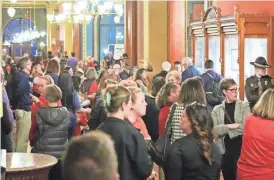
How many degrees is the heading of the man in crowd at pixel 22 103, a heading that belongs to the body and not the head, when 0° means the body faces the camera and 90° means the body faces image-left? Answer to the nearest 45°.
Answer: approximately 270°

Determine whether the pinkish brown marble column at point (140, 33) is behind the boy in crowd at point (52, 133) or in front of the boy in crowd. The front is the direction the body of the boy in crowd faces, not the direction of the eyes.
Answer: in front

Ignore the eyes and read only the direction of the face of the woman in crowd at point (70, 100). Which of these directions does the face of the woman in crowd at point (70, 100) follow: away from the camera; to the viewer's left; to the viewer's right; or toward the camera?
away from the camera

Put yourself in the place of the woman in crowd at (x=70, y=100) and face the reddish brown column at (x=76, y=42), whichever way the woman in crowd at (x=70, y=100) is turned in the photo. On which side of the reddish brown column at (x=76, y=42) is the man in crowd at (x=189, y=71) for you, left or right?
right

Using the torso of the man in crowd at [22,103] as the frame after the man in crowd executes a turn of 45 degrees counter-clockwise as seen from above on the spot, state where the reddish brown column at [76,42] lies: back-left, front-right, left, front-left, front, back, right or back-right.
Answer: front-left

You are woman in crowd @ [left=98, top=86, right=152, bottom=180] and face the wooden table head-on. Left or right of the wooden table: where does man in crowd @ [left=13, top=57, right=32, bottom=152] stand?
right

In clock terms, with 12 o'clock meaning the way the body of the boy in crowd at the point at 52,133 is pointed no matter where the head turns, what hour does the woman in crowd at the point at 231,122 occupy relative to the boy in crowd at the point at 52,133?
the woman in crowd at the point at 231,122 is roughly at 3 o'clock from the boy in crowd at the point at 52,133.

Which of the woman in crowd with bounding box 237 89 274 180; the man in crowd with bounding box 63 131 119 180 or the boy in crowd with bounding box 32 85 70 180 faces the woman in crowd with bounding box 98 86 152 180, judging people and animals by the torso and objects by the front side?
the man in crowd

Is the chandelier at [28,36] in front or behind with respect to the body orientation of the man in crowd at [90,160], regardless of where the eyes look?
in front

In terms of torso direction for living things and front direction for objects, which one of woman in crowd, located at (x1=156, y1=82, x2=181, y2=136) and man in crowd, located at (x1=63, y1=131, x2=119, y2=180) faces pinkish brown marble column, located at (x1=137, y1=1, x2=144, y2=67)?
the man in crowd

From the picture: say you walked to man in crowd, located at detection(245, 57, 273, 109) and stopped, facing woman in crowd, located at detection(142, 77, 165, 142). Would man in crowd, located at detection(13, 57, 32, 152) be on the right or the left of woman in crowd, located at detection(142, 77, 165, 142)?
right

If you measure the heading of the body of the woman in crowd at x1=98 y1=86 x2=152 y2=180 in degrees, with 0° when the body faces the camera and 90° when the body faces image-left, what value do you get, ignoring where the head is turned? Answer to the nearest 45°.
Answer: approximately 225°

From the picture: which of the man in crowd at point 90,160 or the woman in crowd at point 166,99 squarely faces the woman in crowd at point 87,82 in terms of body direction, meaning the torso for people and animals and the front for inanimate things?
the man in crowd

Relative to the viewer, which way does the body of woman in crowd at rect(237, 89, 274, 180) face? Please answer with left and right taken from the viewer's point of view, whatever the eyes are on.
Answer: facing away from the viewer

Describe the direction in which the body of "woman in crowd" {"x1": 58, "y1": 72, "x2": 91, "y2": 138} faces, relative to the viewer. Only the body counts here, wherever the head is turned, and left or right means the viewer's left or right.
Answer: facing away from the viewer and to the right of the viewer

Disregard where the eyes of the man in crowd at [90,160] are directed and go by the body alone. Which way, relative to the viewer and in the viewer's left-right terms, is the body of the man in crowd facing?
facing away from the viewer
